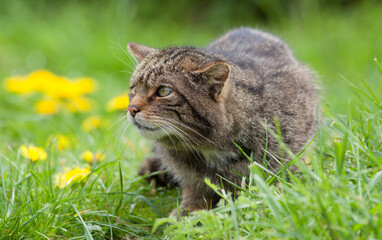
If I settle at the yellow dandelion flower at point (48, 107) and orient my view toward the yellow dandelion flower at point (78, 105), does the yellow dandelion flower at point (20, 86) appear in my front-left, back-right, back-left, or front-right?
back-left

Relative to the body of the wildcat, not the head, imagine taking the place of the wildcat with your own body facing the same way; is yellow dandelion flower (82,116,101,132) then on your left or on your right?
on your right

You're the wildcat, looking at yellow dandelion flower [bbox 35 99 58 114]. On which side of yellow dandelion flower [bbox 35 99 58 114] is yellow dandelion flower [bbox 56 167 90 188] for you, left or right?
left

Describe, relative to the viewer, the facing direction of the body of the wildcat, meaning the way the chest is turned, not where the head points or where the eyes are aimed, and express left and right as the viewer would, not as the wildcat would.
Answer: facing the viewer and to the left of the viewer

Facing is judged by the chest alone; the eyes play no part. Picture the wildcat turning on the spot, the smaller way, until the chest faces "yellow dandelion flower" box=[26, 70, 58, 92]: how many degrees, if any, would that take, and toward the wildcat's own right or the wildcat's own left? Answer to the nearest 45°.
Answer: approximately 90° to the wildcat's own right

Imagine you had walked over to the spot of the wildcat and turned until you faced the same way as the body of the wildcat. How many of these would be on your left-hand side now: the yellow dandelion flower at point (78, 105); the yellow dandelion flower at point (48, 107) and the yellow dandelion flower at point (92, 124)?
0

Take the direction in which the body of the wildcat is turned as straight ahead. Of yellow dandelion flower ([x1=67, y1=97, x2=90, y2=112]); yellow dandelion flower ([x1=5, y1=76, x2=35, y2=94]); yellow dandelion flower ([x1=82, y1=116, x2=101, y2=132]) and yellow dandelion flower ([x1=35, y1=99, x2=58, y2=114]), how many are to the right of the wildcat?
4

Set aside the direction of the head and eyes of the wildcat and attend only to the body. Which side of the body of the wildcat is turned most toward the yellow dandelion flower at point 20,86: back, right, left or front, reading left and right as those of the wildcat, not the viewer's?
right

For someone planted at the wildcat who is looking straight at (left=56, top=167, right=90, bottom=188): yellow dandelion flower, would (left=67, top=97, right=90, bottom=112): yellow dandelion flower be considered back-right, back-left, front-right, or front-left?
front-right

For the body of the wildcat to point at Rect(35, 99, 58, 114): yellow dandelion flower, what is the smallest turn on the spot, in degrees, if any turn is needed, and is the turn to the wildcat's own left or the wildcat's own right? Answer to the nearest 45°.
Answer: approximately 90° to the wildcat's own right

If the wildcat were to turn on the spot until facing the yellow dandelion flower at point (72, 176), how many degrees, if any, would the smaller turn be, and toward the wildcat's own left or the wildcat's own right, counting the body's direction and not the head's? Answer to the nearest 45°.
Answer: approximately 45° to the wildcat's own right

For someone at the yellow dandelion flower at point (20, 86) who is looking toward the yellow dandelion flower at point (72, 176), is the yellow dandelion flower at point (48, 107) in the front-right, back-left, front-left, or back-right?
front-left

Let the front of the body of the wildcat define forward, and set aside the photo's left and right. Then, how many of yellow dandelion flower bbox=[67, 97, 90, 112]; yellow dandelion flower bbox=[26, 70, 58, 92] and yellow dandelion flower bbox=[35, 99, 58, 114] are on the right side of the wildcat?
3

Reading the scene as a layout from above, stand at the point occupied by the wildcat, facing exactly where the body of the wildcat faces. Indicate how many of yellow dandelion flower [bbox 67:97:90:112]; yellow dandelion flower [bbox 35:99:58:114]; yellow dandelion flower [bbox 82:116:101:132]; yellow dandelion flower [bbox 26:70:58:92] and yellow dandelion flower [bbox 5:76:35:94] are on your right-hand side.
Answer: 5

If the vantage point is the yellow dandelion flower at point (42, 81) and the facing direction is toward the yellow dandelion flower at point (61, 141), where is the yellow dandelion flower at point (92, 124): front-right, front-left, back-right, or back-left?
front-left
